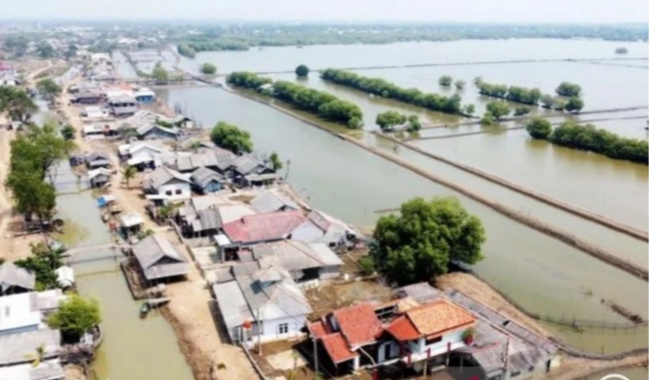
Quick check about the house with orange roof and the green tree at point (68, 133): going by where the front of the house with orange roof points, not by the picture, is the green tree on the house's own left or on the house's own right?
on the house's own right

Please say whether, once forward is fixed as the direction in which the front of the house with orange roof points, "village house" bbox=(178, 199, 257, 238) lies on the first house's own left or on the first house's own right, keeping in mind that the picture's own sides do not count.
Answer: on the first house's own right

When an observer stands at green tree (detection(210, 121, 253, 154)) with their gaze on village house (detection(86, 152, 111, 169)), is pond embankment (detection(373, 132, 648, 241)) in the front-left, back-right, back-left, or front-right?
back-left

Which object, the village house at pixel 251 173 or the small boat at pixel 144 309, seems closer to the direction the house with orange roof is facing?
the small boat

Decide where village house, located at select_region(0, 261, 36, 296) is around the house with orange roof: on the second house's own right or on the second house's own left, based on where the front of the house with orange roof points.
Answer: on the second house's own right

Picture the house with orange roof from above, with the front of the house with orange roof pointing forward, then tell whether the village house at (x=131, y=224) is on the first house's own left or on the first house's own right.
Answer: on the first house's own right

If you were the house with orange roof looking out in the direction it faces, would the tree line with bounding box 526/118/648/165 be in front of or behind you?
behind

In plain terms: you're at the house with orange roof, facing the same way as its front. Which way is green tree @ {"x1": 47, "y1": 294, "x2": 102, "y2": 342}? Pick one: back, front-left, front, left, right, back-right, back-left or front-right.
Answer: front-right

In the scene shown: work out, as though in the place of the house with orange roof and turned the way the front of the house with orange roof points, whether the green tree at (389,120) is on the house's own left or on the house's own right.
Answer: on the house's own right

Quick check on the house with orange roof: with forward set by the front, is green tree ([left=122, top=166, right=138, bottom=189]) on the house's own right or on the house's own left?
on the house's own right
